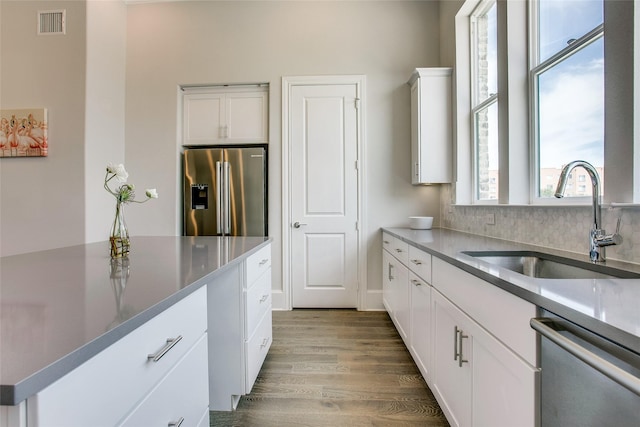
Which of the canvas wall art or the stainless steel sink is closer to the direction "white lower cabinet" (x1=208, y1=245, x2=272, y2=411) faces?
the stainless steel sink

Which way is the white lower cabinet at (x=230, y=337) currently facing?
to the viewer's right

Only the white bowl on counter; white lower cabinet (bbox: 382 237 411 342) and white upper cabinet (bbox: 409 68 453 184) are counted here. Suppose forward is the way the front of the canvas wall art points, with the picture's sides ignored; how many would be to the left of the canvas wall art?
3

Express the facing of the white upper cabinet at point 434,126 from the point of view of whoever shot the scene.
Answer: facing to the left of the viewer

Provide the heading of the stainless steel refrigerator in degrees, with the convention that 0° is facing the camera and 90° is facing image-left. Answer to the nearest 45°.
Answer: approximately 0°

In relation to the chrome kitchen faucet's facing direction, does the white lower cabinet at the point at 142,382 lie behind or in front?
in front

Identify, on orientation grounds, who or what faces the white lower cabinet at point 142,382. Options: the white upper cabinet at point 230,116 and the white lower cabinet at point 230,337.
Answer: the white upper cabinet

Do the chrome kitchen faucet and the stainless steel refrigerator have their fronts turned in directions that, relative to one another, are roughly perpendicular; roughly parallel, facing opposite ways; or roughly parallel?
roughly perpendicular

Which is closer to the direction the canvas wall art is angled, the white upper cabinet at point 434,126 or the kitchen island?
the kitchen island
